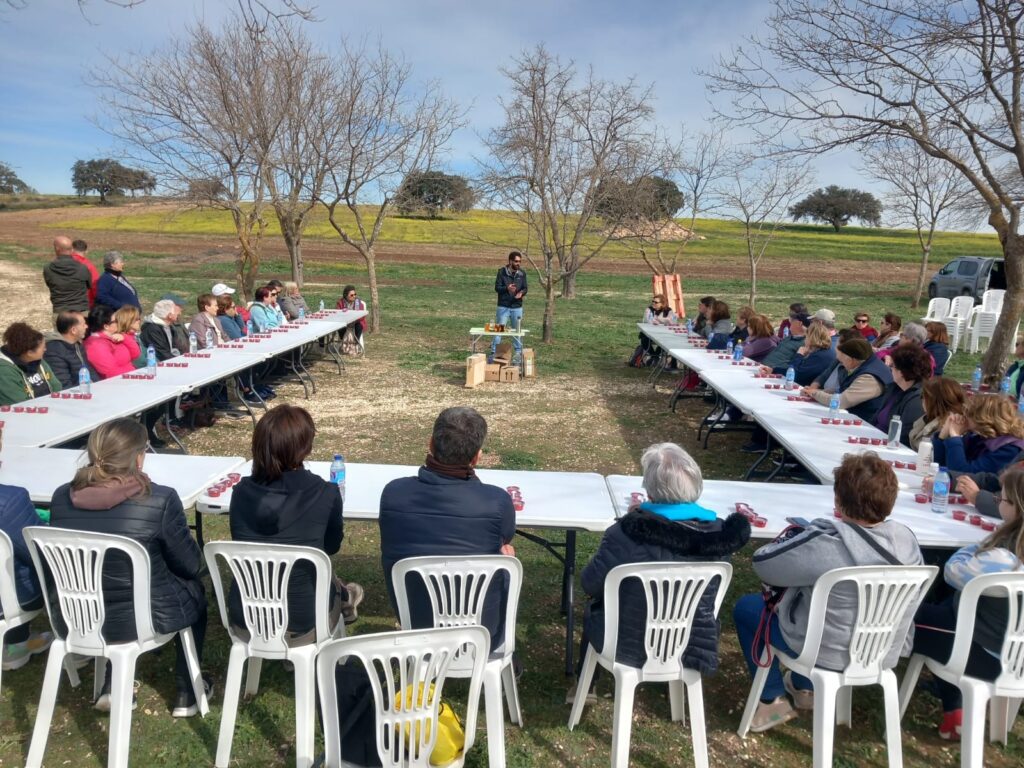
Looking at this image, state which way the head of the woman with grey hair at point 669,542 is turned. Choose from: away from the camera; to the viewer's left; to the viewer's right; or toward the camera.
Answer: away from the camera

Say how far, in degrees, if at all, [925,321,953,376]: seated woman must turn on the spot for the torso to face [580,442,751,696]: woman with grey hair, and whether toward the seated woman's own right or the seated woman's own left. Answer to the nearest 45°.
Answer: approximately 90° to the seated woman's own left

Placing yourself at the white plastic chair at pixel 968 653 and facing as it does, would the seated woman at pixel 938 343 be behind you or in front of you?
in front

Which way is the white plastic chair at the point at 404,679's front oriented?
away from the camera

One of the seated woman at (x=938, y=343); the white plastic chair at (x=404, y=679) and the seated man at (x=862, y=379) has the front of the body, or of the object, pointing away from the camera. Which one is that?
the white plastic chair

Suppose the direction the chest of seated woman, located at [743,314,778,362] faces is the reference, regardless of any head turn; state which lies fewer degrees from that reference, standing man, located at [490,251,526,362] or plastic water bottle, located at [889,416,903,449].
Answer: the standing man

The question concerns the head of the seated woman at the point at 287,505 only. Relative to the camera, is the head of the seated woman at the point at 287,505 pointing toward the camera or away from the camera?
away from the camera

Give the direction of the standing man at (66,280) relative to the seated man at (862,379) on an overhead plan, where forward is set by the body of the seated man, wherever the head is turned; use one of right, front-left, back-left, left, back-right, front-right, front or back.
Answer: front

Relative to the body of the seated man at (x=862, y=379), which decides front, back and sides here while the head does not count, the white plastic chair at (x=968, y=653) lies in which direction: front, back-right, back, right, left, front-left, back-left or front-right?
left

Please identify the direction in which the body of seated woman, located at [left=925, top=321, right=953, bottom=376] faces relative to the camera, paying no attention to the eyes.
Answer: to the viewer's left

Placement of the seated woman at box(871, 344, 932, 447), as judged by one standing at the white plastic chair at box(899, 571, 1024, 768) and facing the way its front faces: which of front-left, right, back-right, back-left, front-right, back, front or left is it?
front-right

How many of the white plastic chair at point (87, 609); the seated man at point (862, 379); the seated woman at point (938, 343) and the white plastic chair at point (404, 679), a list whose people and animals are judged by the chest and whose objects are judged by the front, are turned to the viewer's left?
2

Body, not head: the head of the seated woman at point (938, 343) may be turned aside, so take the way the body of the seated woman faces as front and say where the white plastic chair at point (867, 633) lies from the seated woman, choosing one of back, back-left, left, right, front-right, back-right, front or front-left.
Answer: left

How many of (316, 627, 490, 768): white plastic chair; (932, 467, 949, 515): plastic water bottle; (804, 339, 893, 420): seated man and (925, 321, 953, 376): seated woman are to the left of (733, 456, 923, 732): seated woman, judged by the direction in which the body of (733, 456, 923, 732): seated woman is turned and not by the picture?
1

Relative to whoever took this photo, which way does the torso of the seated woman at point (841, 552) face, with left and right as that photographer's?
facing away from the viewer and to the left of the viewer

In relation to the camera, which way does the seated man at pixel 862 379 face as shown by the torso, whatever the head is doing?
to the viewer's left

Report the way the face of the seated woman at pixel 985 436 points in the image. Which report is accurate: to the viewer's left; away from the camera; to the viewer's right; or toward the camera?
to the viewer's left

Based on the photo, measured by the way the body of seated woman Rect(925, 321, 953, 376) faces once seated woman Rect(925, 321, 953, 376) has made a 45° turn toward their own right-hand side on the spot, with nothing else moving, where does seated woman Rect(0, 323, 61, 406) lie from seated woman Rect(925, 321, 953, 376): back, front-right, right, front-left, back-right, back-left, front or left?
left
